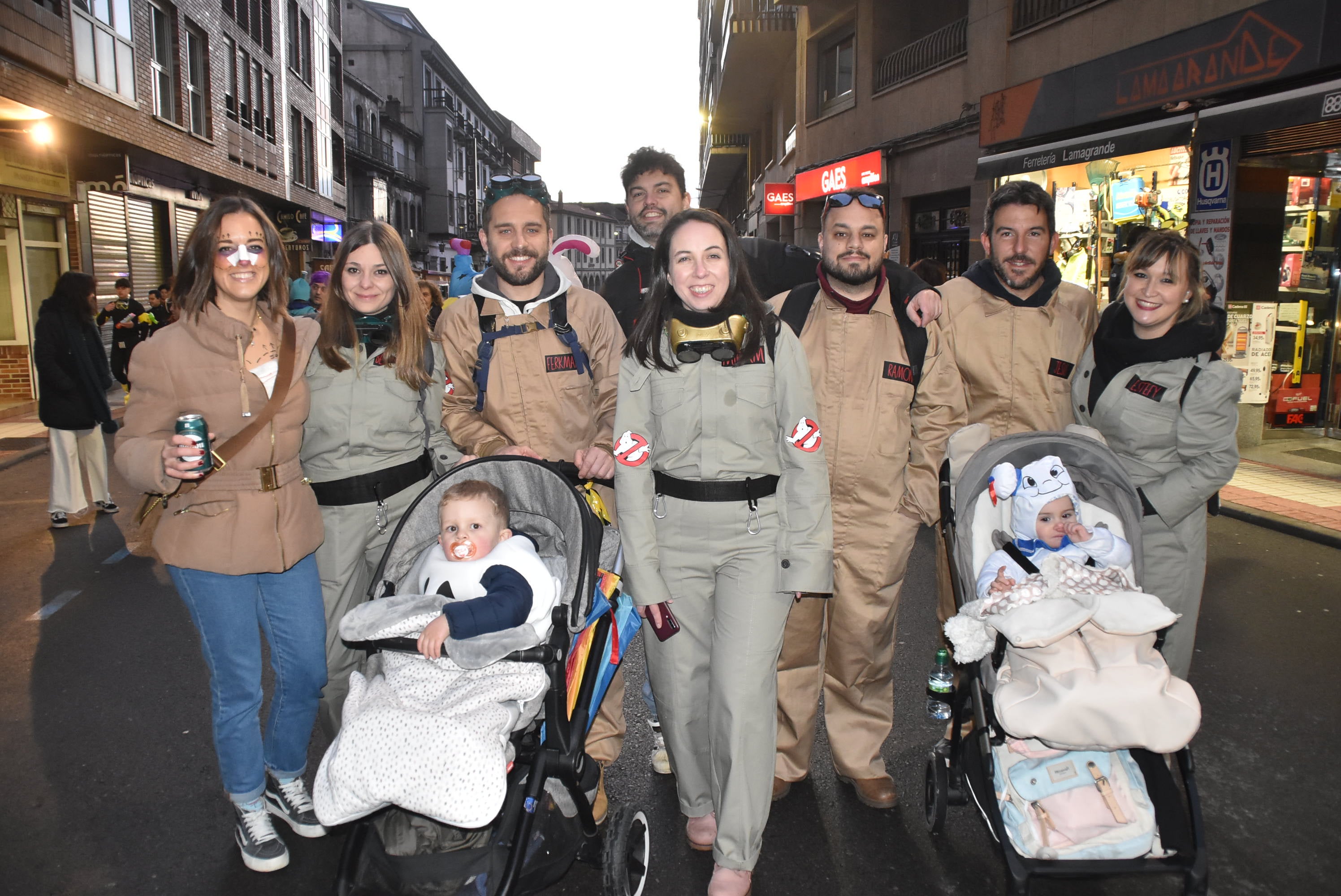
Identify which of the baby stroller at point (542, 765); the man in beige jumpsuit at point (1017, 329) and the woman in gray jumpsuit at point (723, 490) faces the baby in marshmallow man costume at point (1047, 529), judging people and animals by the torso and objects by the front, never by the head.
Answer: the man in beige jumpsuit

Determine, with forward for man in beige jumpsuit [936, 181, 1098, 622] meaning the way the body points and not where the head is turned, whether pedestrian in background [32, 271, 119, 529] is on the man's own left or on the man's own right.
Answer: on the man's own right

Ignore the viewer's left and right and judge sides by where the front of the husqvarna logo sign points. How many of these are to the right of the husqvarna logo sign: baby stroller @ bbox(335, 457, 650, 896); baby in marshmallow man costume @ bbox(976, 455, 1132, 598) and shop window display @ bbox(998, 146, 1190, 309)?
1

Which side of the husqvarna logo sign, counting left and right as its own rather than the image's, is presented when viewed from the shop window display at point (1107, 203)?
right

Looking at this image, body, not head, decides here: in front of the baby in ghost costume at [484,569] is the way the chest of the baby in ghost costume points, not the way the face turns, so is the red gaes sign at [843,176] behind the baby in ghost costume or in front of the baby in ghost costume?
behind

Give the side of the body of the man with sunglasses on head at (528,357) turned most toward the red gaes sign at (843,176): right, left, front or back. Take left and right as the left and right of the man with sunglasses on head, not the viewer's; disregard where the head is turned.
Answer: back

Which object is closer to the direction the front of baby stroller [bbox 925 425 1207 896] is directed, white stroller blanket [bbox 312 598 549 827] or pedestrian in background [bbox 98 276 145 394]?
the white stroller blanket

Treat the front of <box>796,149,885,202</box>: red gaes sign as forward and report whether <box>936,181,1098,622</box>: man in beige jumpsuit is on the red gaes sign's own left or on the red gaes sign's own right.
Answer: on the red gaes sign's own left

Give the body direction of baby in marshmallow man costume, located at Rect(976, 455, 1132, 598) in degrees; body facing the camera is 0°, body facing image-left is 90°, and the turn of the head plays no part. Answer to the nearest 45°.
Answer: approximately 0°
